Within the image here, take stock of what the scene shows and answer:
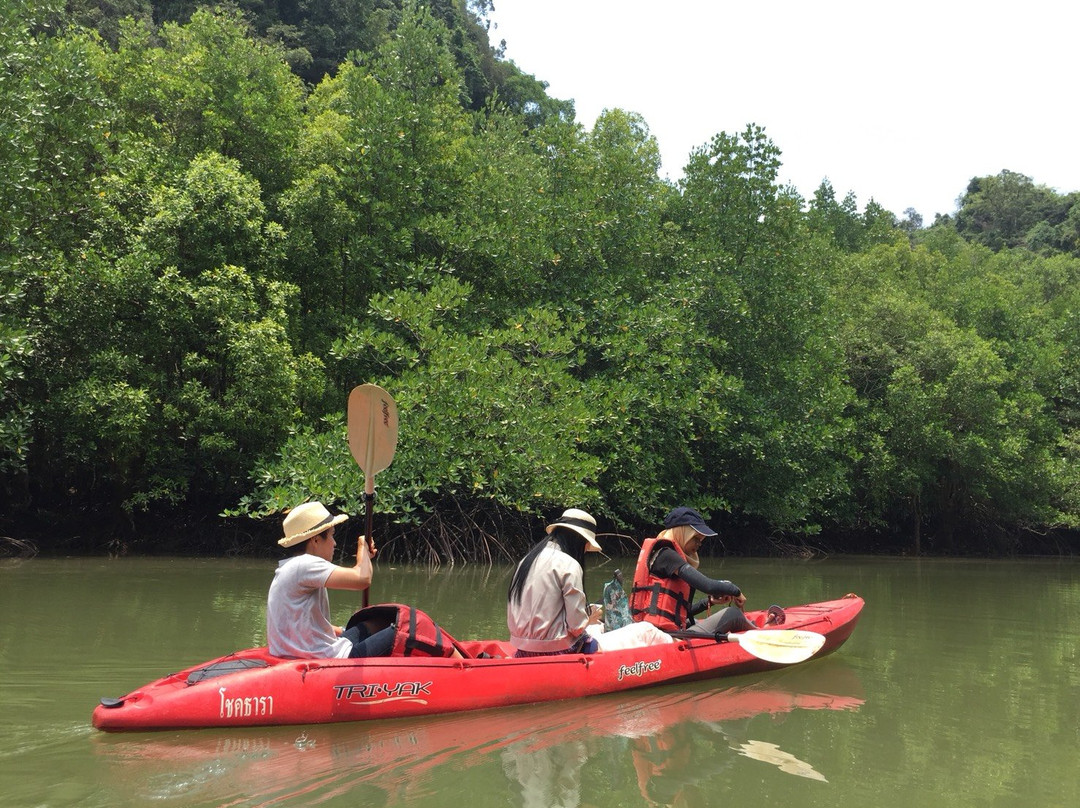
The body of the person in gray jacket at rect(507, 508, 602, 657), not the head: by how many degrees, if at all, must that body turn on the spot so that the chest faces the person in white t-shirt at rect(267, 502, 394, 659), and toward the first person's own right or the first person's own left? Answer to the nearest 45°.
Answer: approximately 180°

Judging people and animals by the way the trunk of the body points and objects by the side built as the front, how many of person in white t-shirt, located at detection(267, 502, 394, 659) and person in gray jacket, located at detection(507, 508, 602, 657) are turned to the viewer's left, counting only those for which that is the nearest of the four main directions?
0

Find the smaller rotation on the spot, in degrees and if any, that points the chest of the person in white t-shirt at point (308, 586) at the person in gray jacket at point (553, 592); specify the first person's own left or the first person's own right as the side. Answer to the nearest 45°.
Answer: approximately 45° to the first person's own right

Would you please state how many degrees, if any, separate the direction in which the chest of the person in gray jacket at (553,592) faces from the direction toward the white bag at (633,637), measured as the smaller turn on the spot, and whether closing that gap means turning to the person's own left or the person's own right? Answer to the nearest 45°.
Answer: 0° — they already face it

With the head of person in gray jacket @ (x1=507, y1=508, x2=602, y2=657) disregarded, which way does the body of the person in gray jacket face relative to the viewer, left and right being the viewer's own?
facing away from the viewer and to the right of the viewer

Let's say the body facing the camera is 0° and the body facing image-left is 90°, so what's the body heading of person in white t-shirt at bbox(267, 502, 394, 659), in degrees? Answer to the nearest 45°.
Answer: approximately 225°

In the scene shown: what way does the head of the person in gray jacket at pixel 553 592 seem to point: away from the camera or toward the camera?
away from the camera
